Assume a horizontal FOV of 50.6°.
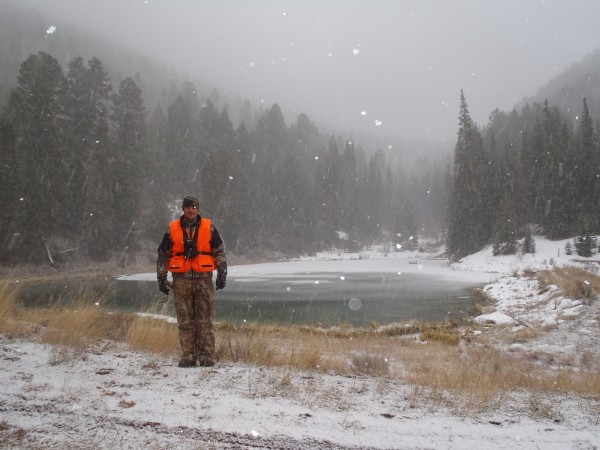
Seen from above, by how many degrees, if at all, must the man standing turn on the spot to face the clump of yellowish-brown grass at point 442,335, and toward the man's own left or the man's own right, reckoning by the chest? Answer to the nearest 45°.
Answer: approximately 135° to the man's own left

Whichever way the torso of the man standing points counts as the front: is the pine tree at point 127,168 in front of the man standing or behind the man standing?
behind

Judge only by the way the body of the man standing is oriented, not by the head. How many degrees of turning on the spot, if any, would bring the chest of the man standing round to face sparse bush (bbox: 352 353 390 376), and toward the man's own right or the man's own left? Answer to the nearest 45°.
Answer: approximately 90° to the man's own left

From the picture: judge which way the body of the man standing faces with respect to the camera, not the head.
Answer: toward the camera

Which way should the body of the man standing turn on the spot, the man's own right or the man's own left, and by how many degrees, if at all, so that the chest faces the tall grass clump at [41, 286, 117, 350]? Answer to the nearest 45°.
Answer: approximately 135° to the man's own right

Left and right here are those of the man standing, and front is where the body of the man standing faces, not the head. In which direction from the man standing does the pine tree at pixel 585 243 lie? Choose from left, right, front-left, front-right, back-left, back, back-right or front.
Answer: back-left

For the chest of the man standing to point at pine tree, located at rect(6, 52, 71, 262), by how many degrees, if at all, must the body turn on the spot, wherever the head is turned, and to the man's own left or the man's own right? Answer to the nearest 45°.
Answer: approximately 180°

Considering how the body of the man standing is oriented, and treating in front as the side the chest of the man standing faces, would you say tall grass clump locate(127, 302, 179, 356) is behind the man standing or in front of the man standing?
behind

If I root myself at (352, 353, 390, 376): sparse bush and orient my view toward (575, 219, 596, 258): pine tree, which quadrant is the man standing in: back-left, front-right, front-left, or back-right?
back-left
